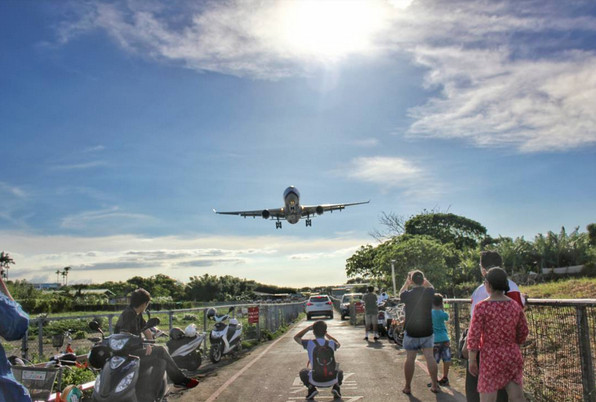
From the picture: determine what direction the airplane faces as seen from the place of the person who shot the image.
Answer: facing the viewer

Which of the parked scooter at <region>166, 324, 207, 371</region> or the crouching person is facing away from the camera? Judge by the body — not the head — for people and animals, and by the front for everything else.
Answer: the crouching person

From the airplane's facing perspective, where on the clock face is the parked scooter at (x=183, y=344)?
The parked scooter is roughly at 12 o'clock from the airplane.

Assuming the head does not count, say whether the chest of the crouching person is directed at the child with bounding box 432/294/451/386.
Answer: no

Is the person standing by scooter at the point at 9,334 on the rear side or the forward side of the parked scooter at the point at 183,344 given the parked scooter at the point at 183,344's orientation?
on the forward side

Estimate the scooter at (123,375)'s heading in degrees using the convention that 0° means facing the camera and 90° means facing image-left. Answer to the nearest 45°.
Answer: approximately 45°

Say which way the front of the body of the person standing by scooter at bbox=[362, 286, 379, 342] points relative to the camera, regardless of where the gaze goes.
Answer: away from the camera

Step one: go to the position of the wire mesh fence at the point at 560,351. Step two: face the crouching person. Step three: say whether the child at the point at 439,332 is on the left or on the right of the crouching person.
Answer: right

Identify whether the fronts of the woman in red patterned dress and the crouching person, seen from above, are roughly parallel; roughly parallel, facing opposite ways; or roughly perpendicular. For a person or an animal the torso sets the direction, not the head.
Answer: roughly parallel

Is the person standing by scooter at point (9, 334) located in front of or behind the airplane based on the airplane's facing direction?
in front

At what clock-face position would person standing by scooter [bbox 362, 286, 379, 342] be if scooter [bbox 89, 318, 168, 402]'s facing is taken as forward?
The person standing by scooter is roughly at 6 o'clock from the scooter.

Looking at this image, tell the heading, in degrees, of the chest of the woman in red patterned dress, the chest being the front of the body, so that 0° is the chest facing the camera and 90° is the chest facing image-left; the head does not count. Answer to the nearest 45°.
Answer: approximately 180°

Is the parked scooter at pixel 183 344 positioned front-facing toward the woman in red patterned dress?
no
